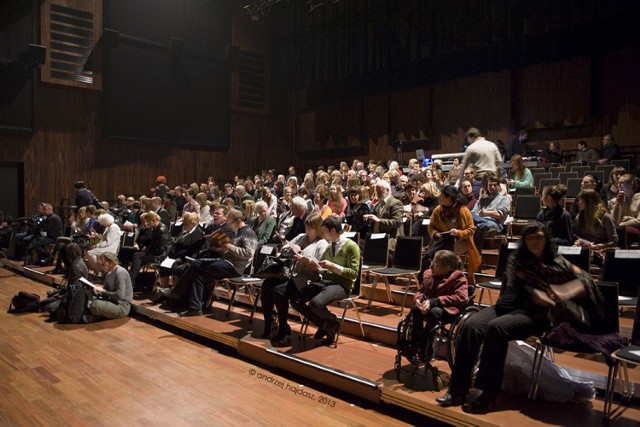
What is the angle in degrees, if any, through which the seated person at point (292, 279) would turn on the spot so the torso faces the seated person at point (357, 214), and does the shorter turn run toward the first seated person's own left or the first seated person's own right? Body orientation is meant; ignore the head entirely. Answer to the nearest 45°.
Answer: approximately 180°

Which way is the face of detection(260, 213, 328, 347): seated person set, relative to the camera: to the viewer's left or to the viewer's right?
to the viewer's left

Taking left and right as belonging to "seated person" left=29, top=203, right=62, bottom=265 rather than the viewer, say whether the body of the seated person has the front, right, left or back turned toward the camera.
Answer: left

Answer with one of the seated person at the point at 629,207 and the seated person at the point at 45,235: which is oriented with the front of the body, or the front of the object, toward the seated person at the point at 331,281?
the seated person at the point at 629,207

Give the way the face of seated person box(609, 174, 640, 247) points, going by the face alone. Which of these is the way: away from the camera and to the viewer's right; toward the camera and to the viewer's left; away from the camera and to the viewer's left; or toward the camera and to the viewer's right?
toward the camera and to the viewer's left

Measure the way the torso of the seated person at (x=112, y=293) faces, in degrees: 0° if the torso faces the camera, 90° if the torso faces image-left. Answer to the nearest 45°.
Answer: approximately 90°

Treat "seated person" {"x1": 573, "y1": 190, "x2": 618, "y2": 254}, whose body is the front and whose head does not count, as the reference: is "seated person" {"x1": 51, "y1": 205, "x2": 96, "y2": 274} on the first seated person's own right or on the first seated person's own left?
on the first seated person's own right

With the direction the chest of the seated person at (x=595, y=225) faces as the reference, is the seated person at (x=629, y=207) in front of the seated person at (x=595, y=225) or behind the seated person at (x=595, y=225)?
behind

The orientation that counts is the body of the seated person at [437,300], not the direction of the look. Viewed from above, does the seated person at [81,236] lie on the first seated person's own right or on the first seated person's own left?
on the first seated person's own right

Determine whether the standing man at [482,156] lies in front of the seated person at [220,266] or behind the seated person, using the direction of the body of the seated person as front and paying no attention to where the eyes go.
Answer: behind
